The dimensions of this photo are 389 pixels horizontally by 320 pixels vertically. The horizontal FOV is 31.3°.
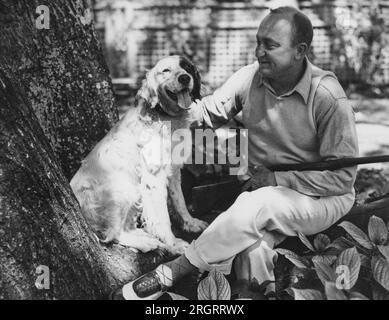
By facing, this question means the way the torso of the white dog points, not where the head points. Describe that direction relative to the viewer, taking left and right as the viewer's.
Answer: facing the viewer and to the right of the viewer

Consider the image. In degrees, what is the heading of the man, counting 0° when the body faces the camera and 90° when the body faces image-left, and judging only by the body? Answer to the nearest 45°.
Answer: approximately 45°

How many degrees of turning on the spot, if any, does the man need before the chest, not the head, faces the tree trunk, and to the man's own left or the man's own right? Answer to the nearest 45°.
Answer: approximately 45° to the man's own right

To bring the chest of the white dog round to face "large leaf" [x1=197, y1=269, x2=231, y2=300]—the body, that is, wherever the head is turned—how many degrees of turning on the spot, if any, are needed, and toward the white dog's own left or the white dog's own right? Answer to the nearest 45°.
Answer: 0° — it already faces it

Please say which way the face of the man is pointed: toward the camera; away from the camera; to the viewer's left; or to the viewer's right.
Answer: to the viewer's left
